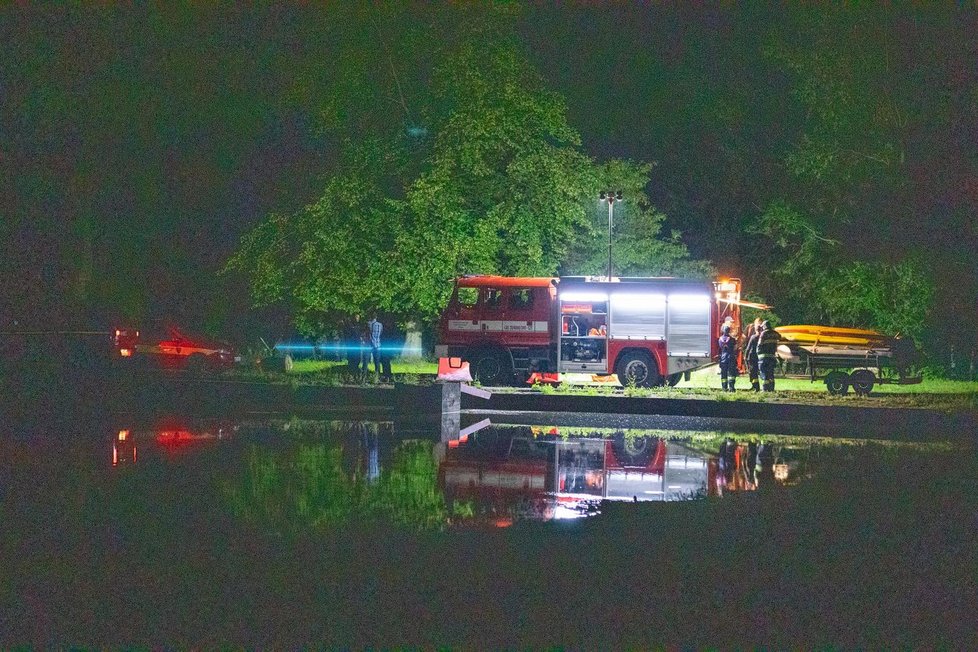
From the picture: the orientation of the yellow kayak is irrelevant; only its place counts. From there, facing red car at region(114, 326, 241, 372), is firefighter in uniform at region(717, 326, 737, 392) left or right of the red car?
left

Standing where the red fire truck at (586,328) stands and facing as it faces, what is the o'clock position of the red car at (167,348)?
The red car is roughly at 12 o'clock from the red fire truck.

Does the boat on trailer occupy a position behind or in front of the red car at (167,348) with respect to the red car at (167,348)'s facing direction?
in front

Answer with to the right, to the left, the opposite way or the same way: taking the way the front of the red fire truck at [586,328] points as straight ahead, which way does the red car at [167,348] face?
the opposite way

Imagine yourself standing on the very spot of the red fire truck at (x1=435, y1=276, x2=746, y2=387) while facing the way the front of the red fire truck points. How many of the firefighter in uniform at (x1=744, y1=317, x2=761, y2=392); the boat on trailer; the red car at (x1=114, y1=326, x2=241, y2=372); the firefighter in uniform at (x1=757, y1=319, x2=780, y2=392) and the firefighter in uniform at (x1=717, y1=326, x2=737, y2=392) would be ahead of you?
1

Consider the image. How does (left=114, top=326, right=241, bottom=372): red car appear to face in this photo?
to the viewer's right

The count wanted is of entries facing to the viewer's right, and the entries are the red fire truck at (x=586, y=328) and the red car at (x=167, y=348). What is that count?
1

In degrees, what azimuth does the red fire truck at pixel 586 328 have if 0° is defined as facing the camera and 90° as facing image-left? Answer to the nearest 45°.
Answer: approximately 90°

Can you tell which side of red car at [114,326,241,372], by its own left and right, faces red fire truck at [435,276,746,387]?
front
